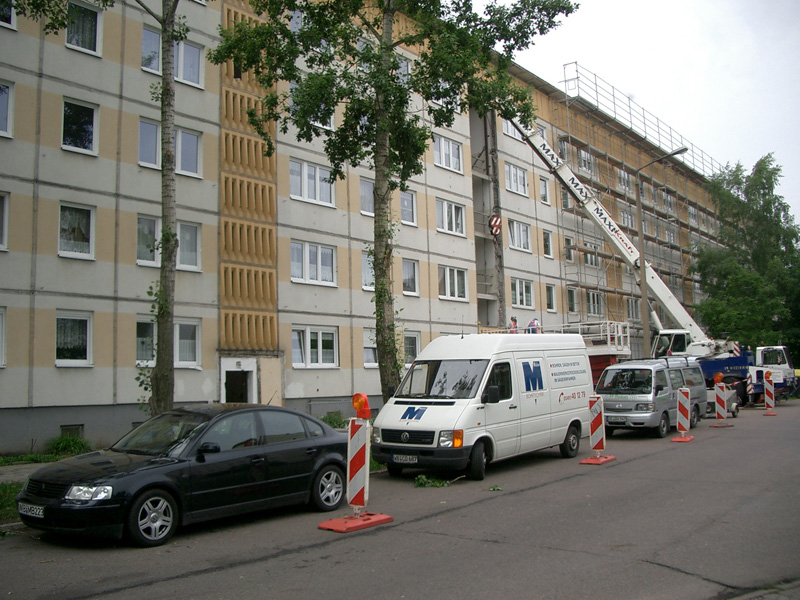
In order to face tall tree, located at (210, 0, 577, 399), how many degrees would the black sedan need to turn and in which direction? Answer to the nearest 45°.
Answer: approximately 180°

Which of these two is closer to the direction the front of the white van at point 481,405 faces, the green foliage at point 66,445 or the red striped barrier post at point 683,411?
the green foliage

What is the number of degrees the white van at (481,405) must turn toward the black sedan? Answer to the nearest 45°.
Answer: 0° — it already faces it

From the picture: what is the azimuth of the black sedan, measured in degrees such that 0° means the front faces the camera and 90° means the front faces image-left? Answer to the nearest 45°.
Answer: approximately 45°

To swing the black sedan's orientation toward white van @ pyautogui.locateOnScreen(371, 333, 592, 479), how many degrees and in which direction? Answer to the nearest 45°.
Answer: approximately 180°

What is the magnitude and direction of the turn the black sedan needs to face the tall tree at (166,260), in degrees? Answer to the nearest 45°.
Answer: approximately 135° to its right

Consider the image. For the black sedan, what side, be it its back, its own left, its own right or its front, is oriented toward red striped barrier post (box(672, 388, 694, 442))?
back

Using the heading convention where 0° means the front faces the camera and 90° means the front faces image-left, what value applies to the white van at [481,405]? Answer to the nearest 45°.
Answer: approximately 45°

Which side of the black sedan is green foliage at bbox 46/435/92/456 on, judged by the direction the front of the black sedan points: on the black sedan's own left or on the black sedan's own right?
on the black sedan's own right
